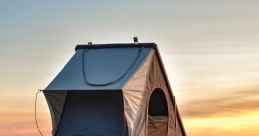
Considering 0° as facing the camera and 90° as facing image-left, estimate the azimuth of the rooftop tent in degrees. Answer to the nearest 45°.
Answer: approximately 45°
